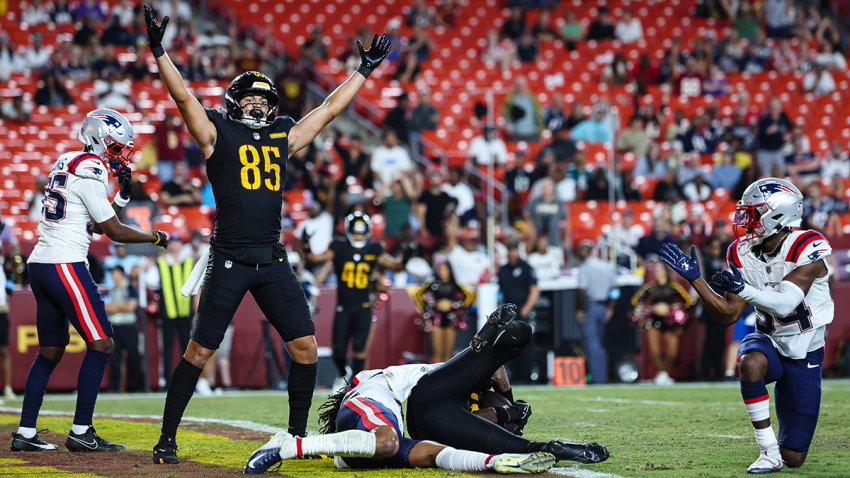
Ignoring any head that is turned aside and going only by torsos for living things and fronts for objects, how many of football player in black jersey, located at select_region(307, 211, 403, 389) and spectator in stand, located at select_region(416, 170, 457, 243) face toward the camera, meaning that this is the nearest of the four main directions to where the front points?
2

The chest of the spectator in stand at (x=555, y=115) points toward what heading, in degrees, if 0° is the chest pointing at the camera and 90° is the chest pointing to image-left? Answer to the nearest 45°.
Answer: approximately 0°

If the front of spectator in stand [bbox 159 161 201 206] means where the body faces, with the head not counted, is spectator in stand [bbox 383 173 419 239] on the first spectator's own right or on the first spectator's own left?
on the first spectator's own left

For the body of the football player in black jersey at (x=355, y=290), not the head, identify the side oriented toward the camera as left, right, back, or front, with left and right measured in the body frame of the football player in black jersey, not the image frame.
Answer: front

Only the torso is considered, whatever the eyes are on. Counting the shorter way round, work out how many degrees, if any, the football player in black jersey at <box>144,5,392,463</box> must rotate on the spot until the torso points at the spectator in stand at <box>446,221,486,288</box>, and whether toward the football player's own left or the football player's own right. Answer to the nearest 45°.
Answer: approximately 180°

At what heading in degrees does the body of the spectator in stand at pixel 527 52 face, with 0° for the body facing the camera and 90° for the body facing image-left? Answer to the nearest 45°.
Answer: approximately 0°

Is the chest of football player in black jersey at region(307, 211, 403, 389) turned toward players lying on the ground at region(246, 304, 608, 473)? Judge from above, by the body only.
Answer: yes

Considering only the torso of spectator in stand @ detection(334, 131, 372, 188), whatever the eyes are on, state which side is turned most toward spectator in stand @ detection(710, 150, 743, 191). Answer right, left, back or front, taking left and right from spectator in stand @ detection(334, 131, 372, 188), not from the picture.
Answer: left

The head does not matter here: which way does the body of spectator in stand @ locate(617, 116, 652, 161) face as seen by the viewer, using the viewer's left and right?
facing the viewer

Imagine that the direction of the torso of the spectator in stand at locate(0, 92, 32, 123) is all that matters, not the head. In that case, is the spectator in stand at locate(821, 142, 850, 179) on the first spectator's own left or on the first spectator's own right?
on the first spectator's own left

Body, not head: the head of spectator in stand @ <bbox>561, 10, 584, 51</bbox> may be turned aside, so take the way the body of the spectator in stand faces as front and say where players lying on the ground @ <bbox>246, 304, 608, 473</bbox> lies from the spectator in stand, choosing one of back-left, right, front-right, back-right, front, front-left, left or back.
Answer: front

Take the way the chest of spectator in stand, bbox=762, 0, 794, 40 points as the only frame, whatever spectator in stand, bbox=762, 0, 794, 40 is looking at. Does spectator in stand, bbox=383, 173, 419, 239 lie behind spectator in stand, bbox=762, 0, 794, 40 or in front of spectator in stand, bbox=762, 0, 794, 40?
in front
